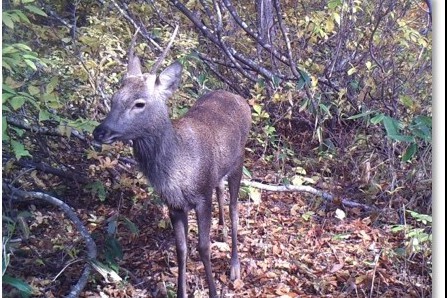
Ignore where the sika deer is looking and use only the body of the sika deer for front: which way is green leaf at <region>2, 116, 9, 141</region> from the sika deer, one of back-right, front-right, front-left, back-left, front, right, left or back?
front

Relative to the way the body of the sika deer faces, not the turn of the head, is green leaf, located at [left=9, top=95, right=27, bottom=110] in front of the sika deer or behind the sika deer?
in front

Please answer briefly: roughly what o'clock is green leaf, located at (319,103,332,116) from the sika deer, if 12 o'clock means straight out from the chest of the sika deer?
The green leaf is roughly at 6 o'clock from the sika deer.

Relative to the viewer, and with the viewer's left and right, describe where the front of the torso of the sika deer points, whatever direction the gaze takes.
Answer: facing the viewer and to the left of the viewer

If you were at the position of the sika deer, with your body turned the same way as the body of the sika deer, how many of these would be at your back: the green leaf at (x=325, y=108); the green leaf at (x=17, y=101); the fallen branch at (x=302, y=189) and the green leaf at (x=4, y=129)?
2

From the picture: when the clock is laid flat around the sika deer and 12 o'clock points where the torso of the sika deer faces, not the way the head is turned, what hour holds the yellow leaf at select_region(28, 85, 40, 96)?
The yellow leaf is roughly at 1 o'clock from the sika deer.

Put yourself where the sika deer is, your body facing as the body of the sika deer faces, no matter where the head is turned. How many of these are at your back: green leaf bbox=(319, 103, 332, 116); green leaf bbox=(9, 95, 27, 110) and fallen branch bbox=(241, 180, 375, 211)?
2

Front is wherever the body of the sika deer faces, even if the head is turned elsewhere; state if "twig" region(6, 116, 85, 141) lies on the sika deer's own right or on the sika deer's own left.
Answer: on the sika deer's own right

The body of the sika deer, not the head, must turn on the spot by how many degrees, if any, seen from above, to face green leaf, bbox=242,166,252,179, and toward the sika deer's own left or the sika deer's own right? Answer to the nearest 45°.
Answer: approximately 180°

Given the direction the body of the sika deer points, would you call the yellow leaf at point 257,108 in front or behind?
behind
